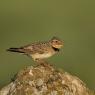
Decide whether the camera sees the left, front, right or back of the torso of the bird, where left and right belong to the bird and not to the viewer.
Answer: right
